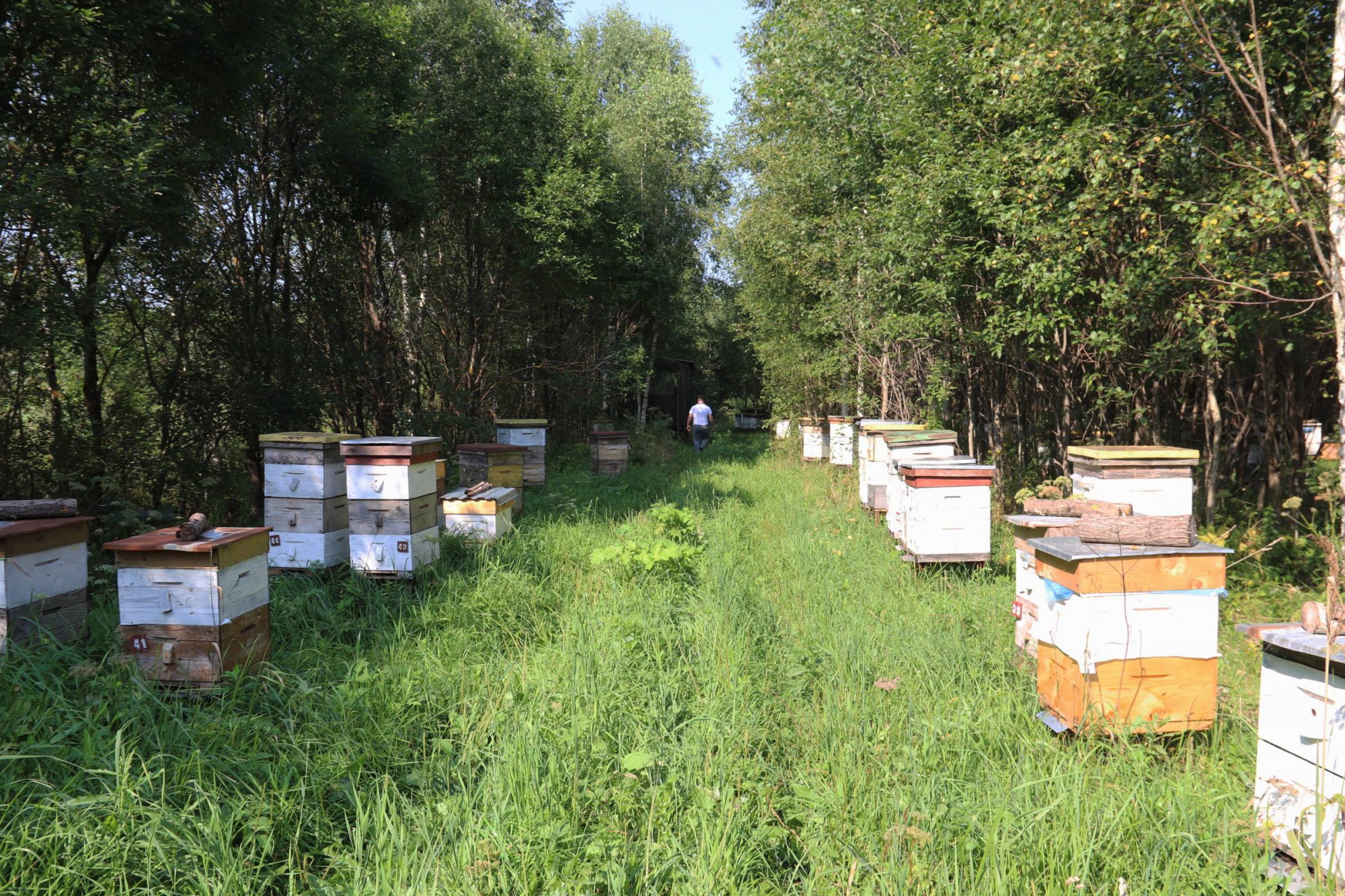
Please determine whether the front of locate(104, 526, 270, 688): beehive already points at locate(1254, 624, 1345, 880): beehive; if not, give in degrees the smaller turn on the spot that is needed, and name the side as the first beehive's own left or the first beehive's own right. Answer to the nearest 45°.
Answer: approximately 90° to the first beehive's own left

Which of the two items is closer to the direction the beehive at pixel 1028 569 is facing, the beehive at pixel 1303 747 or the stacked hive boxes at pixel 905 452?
the beehive

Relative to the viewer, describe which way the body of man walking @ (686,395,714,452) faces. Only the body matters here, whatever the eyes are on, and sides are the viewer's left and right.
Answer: facing away from the viewer

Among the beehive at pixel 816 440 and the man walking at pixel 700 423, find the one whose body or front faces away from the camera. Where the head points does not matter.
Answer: the man walking

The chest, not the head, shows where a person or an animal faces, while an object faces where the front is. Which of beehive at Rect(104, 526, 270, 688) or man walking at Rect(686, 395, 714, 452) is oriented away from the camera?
the man walking

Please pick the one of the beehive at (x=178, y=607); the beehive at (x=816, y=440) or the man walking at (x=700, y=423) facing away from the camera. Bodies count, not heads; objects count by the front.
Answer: the man walking

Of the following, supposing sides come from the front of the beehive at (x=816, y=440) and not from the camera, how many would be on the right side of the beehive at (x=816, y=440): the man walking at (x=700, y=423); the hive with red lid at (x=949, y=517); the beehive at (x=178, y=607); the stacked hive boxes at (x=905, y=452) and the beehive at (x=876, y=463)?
1

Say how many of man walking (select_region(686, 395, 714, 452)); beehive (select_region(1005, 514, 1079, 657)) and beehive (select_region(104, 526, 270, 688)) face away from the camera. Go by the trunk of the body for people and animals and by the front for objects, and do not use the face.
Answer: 1

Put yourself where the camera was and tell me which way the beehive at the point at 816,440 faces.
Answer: facing the viewer and to the left of the viewer

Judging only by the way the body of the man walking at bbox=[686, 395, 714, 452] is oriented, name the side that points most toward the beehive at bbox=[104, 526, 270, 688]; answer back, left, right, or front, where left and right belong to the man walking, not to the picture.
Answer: back

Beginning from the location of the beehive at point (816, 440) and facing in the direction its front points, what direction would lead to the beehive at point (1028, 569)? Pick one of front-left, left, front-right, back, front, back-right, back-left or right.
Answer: front-left

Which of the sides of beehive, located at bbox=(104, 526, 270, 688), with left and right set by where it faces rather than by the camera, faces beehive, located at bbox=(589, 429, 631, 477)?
back

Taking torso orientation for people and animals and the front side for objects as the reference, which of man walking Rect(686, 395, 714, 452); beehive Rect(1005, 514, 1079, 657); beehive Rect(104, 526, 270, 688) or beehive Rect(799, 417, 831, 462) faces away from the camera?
the man walking
